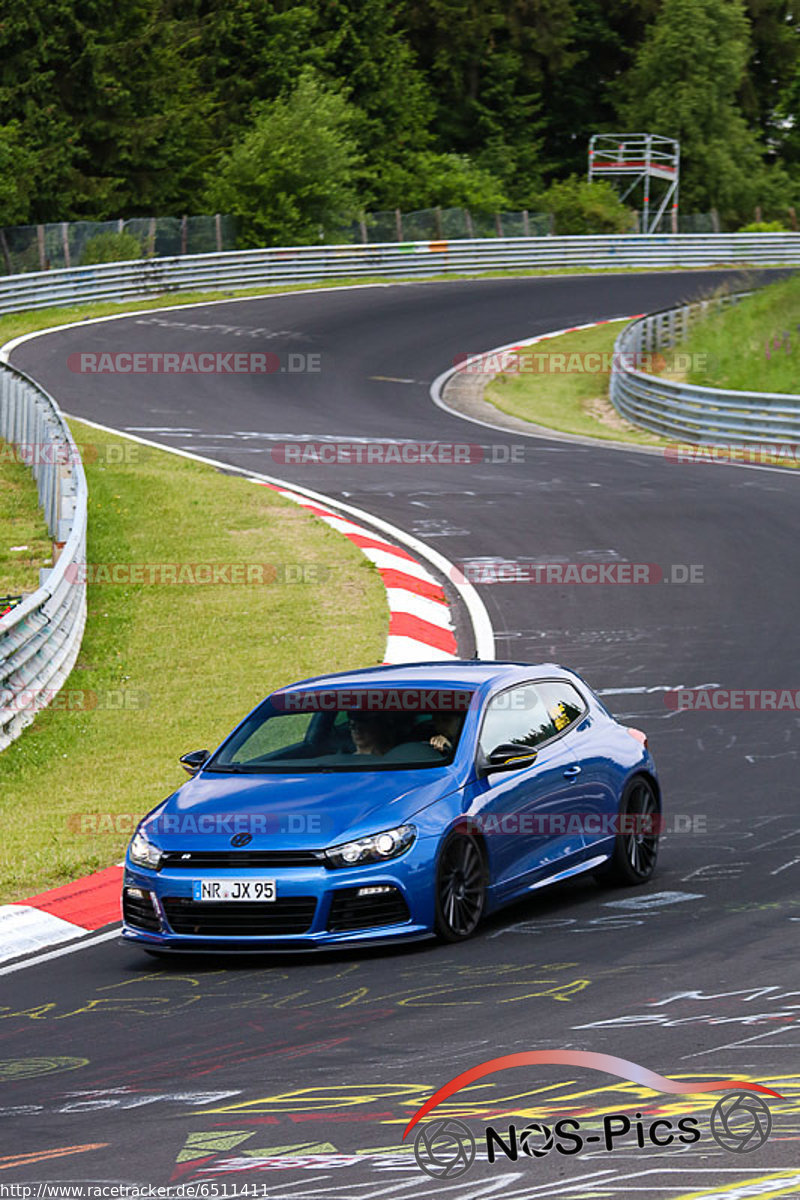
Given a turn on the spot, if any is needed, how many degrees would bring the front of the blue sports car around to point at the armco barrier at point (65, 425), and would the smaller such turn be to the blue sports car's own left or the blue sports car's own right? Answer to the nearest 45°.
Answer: approximately 135° to the blue sports car's own right

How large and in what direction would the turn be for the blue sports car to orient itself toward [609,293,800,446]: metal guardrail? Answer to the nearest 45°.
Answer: approximately 135° to its right

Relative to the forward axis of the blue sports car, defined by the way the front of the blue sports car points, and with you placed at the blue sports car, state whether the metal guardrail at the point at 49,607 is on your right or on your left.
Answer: on your right

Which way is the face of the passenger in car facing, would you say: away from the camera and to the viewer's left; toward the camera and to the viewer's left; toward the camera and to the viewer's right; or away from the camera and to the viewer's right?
toward the camera and to the viewer's left

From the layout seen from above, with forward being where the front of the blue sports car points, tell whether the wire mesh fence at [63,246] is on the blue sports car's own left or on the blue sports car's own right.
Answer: on the blue sports car's own right

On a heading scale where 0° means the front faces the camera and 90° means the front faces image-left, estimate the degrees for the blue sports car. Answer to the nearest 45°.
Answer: approximately 45°

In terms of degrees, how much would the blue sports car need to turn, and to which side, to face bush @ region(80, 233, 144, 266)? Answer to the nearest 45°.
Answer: approximately 135° to its right
